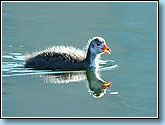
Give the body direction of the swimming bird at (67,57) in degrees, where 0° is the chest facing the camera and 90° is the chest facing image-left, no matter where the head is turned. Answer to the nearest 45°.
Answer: approximately 270°
